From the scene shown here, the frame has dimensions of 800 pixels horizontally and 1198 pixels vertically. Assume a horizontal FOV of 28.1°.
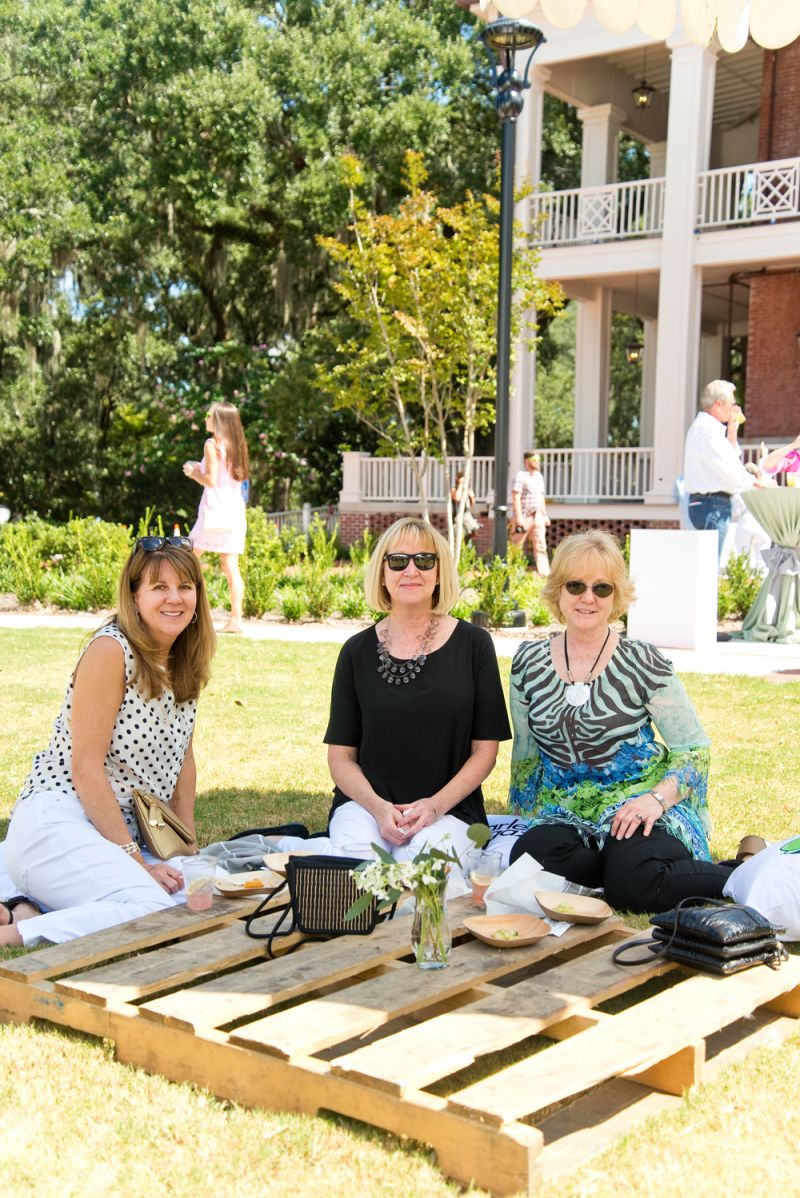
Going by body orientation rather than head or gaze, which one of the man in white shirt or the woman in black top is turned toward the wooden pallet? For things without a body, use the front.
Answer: the woman in black top

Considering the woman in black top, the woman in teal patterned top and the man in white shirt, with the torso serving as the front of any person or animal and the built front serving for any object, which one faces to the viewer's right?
the man in white shirt

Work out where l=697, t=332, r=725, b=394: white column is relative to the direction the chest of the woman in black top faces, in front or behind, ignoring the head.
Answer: behind

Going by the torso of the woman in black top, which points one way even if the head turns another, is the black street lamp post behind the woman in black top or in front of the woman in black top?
behind

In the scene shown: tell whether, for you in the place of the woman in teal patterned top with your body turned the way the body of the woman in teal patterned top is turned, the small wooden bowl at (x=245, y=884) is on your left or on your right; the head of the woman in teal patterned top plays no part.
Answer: on your right

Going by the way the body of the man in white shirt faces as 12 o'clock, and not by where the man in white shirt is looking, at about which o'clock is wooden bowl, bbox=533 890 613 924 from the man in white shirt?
The wooden bowl is roughly at 3 o'clock from the man in white shirt.

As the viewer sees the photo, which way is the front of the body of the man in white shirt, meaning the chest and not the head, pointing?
to the viewer's right

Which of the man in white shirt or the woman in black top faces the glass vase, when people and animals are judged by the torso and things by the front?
the woman in black top

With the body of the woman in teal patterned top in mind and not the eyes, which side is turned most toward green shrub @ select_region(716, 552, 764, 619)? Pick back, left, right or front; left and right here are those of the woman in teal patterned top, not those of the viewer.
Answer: back

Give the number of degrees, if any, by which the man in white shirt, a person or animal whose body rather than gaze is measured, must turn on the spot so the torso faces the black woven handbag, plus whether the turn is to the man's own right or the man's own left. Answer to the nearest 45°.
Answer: approximately 90° to the man's own right

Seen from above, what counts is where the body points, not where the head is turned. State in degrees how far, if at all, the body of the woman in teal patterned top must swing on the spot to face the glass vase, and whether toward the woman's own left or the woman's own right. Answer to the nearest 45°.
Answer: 0° — they already face it

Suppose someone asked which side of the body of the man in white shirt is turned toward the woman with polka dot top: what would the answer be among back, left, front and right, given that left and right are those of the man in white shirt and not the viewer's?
right

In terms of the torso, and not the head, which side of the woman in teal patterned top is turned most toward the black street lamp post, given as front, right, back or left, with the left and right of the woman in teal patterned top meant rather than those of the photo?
back
